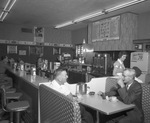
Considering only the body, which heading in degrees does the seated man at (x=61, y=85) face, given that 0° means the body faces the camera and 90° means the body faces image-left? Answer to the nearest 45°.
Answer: approximately 270°

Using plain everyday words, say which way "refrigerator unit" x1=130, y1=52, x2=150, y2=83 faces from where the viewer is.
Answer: facing the viewer and to the left of the viewer

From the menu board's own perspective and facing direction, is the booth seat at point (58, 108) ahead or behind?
ahead

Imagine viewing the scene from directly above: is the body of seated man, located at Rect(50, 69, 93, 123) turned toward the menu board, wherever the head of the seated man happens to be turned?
no

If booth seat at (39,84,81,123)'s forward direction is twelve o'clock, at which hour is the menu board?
The menu board is roughly at 11 o'clock from the booth seat.

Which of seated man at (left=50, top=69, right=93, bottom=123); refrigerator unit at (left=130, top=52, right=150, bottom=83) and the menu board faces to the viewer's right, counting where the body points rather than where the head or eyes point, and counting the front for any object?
the seated man

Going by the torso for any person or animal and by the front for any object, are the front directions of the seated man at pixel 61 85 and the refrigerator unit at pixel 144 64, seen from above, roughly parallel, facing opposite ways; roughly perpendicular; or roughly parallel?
roughly parallel, facing opposite ways

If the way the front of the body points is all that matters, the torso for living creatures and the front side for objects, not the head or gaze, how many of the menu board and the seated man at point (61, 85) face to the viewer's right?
1

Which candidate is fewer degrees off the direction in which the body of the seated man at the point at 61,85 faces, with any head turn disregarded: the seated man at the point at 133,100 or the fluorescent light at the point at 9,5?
the seated man

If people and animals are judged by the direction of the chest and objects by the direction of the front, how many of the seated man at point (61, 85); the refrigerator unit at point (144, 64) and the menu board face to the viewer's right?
1

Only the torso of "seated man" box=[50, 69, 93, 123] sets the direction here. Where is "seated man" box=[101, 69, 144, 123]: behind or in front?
in front

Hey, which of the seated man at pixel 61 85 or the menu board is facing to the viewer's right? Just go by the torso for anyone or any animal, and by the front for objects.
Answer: the seated man

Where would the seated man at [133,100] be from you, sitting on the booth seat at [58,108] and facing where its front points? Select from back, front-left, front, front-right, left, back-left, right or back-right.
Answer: front

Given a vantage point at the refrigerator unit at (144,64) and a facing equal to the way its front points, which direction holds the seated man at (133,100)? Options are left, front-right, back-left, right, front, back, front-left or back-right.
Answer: front-left

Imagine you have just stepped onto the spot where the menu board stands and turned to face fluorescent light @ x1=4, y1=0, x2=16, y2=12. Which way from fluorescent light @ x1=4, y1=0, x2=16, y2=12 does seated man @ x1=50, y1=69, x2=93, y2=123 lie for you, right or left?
left

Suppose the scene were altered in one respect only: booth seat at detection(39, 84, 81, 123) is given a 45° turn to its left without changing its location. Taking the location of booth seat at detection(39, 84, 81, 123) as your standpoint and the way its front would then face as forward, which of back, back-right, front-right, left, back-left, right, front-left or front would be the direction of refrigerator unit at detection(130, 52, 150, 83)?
front-right

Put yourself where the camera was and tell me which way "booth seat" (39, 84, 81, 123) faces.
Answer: facing away from the viewer and to the right of the viewer

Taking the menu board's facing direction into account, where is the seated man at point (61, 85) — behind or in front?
in front
